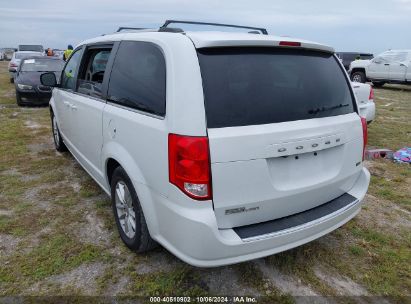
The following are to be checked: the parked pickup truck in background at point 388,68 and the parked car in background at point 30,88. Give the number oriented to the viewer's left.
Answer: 1

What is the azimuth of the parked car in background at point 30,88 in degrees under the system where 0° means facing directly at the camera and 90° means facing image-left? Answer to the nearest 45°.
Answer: approximately 0°

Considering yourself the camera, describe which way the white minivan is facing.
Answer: facing away from the viewer and to the left of the viewer

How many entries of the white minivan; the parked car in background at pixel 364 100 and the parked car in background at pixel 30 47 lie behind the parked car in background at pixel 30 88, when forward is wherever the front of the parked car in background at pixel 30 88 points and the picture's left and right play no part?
1

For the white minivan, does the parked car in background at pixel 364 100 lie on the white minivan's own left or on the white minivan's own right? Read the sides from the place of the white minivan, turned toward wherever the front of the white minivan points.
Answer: on the white minivan's own right

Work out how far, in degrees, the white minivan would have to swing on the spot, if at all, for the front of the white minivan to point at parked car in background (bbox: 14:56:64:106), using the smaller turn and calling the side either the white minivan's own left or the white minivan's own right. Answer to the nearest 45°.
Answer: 0° — it already faces it

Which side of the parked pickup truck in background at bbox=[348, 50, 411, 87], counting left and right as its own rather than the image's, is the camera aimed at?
left

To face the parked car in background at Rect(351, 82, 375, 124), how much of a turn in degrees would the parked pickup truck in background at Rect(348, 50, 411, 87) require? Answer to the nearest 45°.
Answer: approximately 90° to its left

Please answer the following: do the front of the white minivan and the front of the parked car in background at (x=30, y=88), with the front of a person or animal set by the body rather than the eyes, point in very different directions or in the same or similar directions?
very different directions

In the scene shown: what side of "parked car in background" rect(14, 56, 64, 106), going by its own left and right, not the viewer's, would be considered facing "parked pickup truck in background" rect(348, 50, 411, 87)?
left

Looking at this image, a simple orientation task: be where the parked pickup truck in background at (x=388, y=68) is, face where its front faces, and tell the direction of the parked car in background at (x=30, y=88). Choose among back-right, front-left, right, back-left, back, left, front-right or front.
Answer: front-left

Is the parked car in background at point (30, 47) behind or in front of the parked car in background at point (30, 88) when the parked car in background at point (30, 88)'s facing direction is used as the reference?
behind

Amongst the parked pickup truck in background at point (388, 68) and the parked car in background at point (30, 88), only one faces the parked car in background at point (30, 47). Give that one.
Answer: the parked pickup truck in background at point (388, 68)

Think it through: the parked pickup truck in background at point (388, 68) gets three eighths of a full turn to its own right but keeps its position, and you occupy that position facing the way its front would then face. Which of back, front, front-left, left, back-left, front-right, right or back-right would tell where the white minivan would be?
back-right
